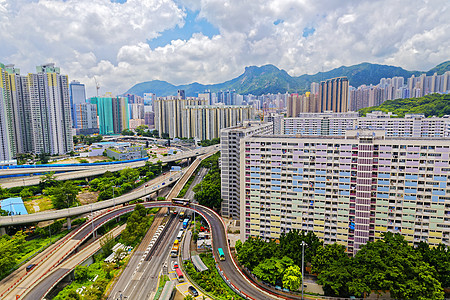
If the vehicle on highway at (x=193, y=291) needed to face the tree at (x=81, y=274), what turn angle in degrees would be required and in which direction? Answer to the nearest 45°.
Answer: approximately 135° to its right

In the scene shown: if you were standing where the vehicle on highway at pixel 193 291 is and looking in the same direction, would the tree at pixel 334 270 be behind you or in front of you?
in front

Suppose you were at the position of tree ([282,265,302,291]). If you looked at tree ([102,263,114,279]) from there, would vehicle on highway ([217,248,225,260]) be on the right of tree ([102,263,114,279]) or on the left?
right

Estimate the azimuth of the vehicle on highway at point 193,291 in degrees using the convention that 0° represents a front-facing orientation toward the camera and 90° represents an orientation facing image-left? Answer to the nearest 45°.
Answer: approximately 315°

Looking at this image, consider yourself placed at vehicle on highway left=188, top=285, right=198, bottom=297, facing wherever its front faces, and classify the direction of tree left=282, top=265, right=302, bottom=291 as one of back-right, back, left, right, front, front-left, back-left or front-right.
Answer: front-left

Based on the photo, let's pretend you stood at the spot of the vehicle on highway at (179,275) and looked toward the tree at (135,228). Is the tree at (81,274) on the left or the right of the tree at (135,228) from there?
left
